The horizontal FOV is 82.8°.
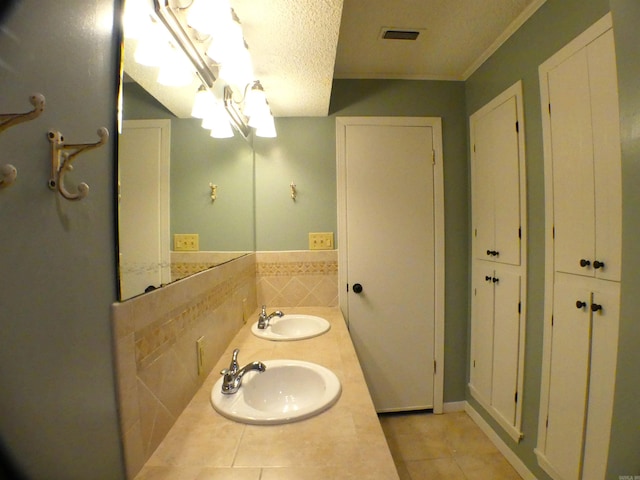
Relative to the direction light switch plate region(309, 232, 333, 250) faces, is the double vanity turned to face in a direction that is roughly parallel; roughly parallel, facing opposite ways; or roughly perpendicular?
roughly perpendicular

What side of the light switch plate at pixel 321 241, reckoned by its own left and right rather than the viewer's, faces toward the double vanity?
front

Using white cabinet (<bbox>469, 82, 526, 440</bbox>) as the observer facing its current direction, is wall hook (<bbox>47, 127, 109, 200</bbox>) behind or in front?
in front

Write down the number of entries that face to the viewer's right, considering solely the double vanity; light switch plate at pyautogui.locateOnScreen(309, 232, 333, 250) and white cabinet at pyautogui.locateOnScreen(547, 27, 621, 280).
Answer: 1

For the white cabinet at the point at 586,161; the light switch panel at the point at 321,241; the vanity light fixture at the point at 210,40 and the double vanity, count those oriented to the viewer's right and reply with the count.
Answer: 2

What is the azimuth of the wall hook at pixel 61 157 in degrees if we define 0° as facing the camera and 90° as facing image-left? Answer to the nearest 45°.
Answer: approximately 315°

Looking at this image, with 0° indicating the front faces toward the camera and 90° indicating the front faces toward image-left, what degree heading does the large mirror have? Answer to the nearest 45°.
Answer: approximately 315°

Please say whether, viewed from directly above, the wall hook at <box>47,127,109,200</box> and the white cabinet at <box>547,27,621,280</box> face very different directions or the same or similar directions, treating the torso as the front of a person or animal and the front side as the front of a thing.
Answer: very different directions

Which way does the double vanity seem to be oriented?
to the viewer's right

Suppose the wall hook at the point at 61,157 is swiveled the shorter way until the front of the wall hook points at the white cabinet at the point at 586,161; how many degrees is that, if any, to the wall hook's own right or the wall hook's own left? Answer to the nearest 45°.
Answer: approximately 45° to the wall hook's own left
